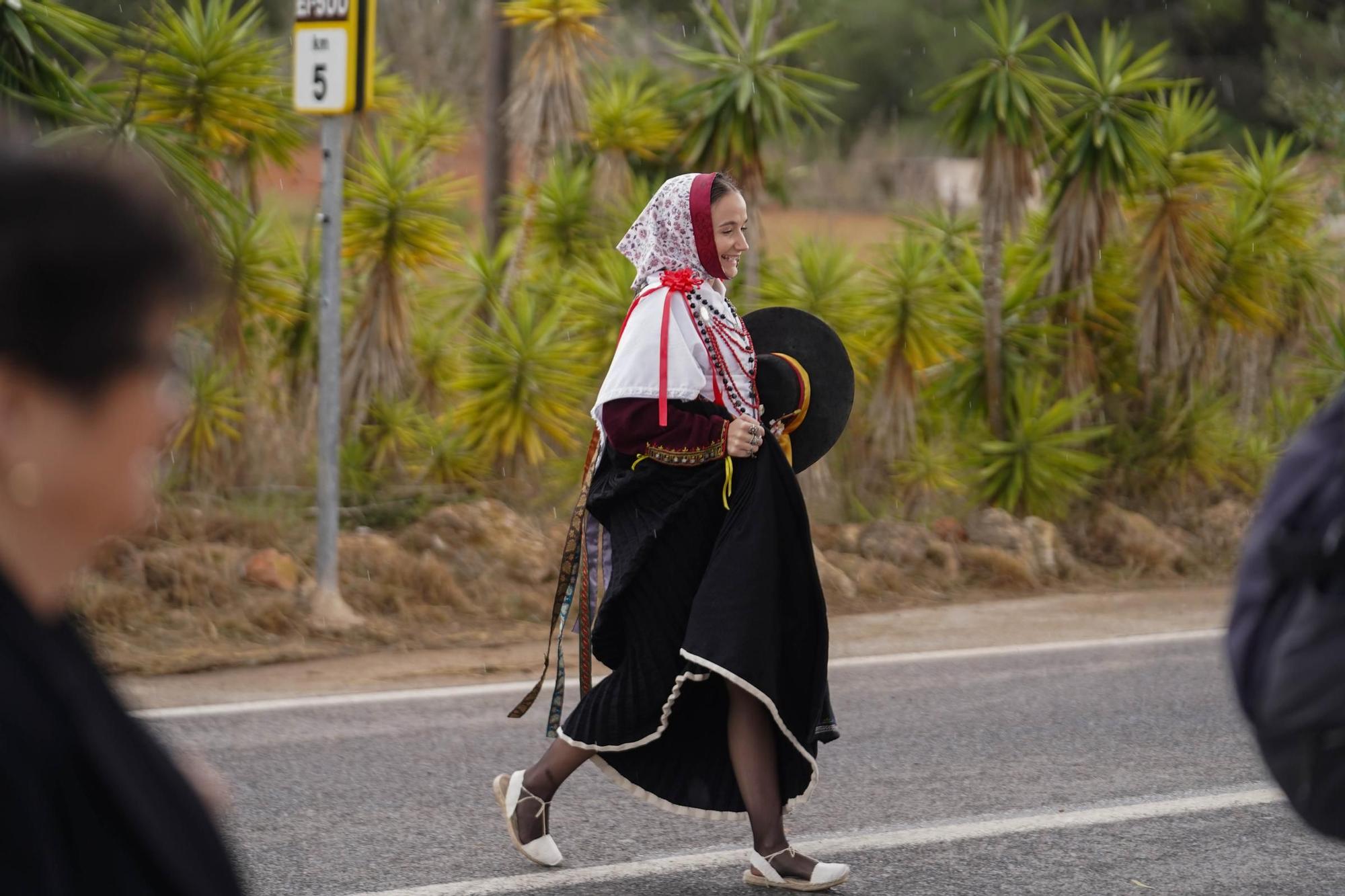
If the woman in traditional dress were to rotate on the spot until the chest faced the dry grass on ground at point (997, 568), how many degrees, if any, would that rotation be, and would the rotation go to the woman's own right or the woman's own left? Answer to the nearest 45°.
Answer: approximately 90° to the woman's own left

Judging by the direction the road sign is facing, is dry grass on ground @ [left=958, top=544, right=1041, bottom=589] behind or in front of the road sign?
behind

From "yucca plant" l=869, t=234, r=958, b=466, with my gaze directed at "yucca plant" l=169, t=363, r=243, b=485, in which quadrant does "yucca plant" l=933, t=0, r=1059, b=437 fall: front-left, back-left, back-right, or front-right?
back-right

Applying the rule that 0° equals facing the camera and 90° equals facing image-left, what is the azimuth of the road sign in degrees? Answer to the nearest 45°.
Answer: approximately 45°

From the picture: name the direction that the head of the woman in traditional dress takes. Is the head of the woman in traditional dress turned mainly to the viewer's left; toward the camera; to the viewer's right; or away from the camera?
to the viewer's right

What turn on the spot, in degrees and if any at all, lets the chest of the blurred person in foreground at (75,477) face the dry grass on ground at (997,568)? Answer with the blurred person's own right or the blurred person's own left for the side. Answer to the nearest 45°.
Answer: approximately 45° to the blurred person's own left

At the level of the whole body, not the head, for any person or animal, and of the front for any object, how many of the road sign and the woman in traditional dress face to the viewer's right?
1

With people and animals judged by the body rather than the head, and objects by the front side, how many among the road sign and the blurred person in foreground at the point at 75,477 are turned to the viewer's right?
1

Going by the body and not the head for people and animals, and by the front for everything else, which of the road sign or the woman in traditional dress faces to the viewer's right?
the woman in traditional dress

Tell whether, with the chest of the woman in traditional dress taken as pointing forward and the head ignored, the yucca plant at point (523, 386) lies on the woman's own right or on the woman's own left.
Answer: on the woman's own left

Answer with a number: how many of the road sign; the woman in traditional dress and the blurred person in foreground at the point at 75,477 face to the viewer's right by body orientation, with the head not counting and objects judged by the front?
2

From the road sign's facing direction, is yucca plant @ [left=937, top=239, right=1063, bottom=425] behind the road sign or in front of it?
behind

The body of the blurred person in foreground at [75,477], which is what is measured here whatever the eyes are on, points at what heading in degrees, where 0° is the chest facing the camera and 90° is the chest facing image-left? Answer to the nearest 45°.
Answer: approximately 270°

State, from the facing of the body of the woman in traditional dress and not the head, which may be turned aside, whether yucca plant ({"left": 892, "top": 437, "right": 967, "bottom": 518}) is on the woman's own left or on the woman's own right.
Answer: on the woman's own left

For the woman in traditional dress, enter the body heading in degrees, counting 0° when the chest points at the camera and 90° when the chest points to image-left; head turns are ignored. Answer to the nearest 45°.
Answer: approximately 270°
